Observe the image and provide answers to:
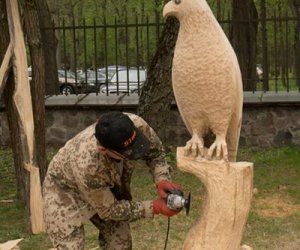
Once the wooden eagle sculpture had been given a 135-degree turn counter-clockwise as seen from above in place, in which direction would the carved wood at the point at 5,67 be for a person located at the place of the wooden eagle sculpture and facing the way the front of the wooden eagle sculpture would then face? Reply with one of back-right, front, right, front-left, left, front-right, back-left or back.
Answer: back-left

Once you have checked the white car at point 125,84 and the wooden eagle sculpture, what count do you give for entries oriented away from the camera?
0

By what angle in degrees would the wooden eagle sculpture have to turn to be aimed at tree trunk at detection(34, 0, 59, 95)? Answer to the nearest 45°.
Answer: approximately 135° to its right

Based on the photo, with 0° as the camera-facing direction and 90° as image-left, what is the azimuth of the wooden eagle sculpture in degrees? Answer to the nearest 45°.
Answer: approximately 45°

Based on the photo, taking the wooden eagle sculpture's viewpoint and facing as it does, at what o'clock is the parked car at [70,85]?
The parked car is roughly at 4 o'clock from the wooden eagle sculpture.

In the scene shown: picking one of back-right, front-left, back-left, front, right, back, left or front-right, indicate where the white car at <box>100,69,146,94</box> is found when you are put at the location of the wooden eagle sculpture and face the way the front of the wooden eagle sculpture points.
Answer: back-right

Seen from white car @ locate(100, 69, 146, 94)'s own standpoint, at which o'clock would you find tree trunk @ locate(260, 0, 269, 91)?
The tree trunk is roughly at 8 o'clock from the white car.

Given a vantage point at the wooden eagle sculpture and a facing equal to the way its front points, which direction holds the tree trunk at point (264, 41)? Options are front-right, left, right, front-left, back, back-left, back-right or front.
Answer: back-right

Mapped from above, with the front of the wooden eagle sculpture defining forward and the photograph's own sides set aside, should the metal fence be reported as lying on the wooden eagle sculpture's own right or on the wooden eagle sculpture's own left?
on the wooden eagle sculpture's own right
